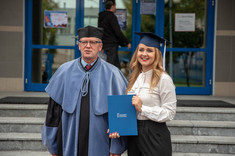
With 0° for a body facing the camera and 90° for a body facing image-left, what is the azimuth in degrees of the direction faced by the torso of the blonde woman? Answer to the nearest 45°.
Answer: approximately 45°

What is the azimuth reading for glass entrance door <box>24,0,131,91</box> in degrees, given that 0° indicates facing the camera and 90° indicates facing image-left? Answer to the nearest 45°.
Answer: approximately 0°

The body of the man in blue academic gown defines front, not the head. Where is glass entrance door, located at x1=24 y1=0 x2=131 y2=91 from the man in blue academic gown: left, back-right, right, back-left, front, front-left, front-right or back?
back

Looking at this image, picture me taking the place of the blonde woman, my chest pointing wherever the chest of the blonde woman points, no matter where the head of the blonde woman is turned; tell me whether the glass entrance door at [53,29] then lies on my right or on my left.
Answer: on my right

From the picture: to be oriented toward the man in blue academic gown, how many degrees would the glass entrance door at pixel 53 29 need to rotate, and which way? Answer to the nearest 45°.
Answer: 0° — it already faces them

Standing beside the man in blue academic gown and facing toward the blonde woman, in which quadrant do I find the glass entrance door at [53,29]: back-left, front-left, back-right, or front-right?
back-left
